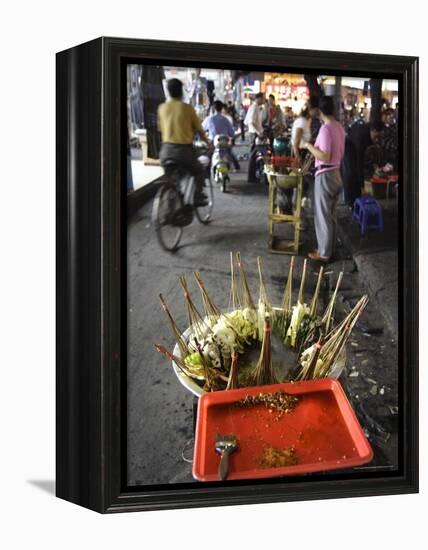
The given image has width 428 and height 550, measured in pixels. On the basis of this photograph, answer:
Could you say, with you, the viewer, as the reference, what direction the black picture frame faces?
facing the viewer and to the right of the viewer
